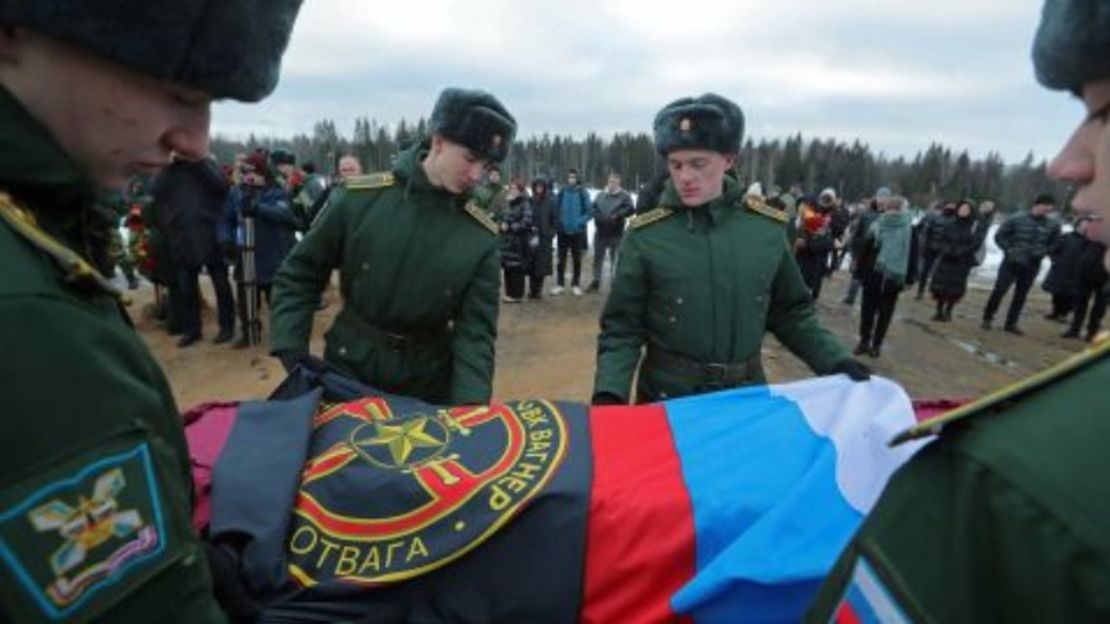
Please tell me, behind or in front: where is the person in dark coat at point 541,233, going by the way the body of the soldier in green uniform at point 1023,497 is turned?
in front

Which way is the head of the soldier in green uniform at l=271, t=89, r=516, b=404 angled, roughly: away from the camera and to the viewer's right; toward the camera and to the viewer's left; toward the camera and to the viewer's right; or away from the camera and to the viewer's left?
toward the camera and to the viewer's right

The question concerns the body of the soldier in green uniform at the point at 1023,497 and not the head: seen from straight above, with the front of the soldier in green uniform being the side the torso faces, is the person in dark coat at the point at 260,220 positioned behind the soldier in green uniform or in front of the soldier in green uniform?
in front

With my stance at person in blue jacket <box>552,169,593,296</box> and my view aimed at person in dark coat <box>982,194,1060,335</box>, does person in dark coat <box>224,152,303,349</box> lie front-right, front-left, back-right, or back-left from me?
back-right

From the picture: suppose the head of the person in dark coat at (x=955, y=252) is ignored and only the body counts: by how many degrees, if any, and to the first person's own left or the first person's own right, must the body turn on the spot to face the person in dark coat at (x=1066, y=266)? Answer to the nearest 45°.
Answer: approximately 135° to the first person's own left

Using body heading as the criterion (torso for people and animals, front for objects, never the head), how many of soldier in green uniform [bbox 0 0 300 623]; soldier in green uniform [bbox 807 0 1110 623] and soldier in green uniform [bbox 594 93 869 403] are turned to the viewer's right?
1

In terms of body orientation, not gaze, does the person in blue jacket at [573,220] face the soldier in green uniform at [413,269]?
yes

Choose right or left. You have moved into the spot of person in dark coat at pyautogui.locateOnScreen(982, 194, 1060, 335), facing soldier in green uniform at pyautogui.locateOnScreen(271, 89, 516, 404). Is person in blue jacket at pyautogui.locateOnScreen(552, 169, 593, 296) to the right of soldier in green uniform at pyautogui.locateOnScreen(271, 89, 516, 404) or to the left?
right

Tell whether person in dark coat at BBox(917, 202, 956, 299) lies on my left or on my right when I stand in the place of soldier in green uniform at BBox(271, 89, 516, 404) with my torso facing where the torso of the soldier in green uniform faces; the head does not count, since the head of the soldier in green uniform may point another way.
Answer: on my left

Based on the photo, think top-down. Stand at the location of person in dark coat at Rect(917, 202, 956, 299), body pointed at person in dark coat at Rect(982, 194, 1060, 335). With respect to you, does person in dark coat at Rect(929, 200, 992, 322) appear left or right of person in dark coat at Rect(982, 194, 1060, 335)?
right

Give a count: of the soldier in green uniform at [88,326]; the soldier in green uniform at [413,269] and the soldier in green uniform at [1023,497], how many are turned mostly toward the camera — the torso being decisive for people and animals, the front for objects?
1

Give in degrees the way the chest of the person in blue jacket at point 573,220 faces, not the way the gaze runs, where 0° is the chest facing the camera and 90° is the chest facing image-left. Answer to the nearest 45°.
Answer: approximately 0°

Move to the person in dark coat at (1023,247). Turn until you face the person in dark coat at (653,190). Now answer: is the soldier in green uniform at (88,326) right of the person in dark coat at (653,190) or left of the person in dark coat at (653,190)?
left

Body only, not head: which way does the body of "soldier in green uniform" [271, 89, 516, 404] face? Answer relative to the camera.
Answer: toward the camera

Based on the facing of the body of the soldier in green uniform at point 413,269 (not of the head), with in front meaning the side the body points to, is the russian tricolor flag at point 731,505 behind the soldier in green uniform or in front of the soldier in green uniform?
in front

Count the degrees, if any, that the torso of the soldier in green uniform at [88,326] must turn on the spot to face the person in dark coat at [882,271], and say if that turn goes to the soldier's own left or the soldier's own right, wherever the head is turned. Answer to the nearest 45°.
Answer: approximately 45° to the soldier's own left

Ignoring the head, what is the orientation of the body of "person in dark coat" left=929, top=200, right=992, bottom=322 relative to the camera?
toward the camera

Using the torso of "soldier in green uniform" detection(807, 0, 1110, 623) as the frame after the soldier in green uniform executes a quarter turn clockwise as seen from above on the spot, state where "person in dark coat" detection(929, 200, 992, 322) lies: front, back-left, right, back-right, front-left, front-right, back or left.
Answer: front-left

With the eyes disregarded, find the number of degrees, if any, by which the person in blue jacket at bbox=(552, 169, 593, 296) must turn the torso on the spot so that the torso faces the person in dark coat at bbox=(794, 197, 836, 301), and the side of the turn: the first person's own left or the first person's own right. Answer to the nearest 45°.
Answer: approximately 90° to the first person's own left

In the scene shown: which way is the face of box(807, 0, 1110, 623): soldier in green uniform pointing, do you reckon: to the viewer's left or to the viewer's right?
to the viewer's left
